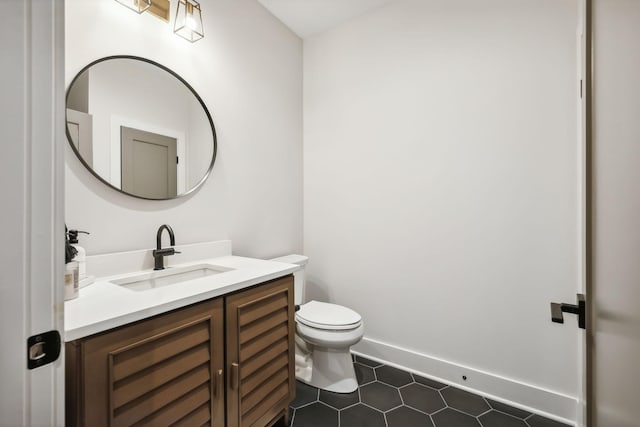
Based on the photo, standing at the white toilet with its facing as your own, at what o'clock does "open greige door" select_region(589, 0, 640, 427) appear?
The open greige door is roughly at 1 o'clock from the white toilet.

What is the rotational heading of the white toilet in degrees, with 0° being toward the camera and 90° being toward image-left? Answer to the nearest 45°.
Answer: approximately 315°

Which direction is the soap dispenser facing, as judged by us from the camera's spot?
facing to the right of the viewer

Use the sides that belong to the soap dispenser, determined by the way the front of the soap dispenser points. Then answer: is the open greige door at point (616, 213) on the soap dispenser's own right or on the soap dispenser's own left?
on the soap dispenser's own right

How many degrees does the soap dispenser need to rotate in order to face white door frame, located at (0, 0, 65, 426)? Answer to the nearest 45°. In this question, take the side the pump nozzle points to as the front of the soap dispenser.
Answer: approximately 90° to its right

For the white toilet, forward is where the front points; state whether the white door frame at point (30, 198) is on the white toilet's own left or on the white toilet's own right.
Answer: on the white toilet's own right
